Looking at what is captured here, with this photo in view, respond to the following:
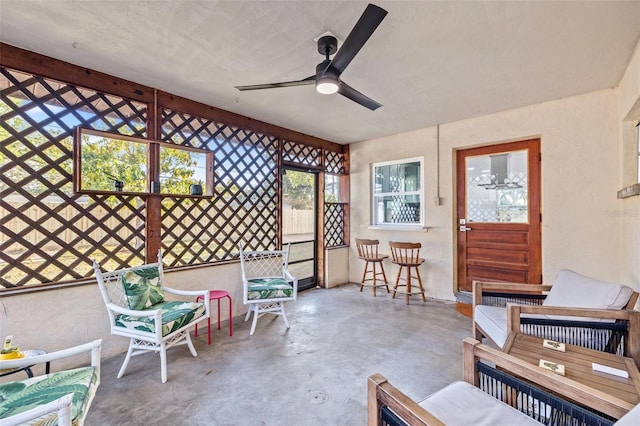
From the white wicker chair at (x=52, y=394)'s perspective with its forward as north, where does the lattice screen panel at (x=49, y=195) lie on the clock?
The lattice screen panel is roughly at 9 o'clock from the white wicker chair.

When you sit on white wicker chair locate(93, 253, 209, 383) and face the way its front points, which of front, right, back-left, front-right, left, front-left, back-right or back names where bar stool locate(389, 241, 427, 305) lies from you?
front-left

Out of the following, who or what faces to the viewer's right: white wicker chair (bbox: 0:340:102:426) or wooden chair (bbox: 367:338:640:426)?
the white wicker chair

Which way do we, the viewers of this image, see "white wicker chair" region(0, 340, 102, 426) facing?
facing to the right of the viewer

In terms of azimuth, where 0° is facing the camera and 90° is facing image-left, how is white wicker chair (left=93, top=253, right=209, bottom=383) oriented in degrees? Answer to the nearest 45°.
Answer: approximately 315°

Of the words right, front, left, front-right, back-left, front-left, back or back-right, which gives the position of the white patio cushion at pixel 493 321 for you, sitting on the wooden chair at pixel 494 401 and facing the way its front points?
front-right

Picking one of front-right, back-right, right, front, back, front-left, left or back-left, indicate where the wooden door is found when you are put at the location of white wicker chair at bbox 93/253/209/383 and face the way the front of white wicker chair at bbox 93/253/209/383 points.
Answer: front-left

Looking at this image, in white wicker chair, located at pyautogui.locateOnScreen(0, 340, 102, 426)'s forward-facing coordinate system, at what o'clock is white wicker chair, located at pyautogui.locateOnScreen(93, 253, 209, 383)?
white wicker chair, located at pyautogui.locateOnScreen(93, 253, 209, 383) is roughly at 10 o'clock from white wicker chair, located at pyautogui.locateOnScreen(0, 340, 102, 426).

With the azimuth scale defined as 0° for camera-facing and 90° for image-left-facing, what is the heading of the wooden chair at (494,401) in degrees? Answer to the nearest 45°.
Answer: approximately 135°

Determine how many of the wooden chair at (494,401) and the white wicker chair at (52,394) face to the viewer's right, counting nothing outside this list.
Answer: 1

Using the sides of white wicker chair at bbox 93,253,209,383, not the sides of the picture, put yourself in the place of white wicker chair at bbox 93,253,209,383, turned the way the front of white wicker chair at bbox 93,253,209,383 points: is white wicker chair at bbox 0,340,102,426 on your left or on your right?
on your right

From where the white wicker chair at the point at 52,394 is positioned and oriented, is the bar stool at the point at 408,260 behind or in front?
in front

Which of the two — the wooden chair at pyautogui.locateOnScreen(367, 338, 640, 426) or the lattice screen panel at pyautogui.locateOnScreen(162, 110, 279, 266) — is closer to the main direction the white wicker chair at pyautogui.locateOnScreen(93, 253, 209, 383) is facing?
the wooden chair

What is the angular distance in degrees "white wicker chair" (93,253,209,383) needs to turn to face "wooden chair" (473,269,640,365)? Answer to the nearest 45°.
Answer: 0° — it already faces it

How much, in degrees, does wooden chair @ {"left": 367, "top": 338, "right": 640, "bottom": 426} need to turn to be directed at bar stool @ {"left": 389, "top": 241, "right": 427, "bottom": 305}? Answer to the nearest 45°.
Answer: approximately 45° to its right

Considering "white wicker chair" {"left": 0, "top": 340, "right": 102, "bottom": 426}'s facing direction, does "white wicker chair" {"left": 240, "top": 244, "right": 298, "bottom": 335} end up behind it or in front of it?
in front
